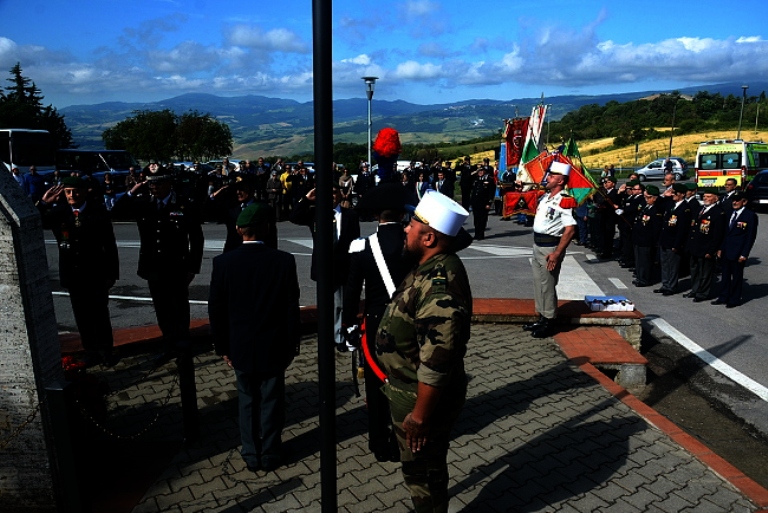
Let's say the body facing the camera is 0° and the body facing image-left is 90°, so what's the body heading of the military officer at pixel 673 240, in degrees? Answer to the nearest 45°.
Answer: approximately 45°

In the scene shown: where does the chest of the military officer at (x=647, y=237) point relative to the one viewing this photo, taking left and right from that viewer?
facing the viewer and to the left of the viewer

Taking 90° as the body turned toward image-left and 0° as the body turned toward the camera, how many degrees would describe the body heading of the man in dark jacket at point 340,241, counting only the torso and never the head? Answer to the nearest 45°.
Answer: approximately 0°

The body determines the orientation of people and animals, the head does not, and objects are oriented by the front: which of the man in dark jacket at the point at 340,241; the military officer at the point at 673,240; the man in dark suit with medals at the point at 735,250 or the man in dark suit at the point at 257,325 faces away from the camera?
the man in dark suit at the point at 257,325

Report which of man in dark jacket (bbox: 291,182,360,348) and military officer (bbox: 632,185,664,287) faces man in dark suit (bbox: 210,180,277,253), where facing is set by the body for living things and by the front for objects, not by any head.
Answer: the military officer

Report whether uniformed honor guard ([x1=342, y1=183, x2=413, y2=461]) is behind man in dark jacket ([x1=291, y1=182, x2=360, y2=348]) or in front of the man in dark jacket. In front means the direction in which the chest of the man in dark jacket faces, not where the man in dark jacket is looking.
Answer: in front

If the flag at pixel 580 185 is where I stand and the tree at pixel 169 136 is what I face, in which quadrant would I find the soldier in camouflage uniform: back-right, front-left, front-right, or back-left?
back-left

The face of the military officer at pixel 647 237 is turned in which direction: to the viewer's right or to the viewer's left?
to the viewer's left

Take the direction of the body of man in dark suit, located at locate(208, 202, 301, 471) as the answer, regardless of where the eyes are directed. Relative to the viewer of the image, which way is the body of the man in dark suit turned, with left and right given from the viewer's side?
facing away from the viewer

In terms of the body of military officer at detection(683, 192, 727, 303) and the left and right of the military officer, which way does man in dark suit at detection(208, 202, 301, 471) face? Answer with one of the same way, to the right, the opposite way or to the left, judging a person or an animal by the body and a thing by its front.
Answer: to the right

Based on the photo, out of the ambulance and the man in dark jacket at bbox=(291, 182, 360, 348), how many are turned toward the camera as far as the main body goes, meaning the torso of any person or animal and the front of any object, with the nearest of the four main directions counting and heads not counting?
1

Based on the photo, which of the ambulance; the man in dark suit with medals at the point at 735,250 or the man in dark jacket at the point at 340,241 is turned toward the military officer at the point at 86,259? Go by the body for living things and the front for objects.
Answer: the man in dark suit with medals at the point at 735,250

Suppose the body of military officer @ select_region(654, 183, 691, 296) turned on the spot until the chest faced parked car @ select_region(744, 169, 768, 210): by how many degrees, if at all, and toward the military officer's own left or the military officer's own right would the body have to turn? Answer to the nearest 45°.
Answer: approximately 135° to the military officer's own right

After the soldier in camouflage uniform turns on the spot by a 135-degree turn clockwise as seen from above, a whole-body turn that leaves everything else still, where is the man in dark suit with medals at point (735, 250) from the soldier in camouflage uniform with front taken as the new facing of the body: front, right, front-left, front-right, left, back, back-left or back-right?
front

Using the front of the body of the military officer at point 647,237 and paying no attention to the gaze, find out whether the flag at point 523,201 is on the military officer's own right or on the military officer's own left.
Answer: on the military officer's own right

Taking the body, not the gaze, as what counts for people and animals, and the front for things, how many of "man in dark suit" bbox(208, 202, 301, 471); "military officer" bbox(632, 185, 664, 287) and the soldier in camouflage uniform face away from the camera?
1
